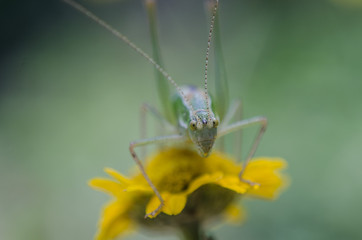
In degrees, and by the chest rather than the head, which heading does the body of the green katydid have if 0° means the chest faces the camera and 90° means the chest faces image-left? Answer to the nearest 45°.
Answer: approximately 0°
